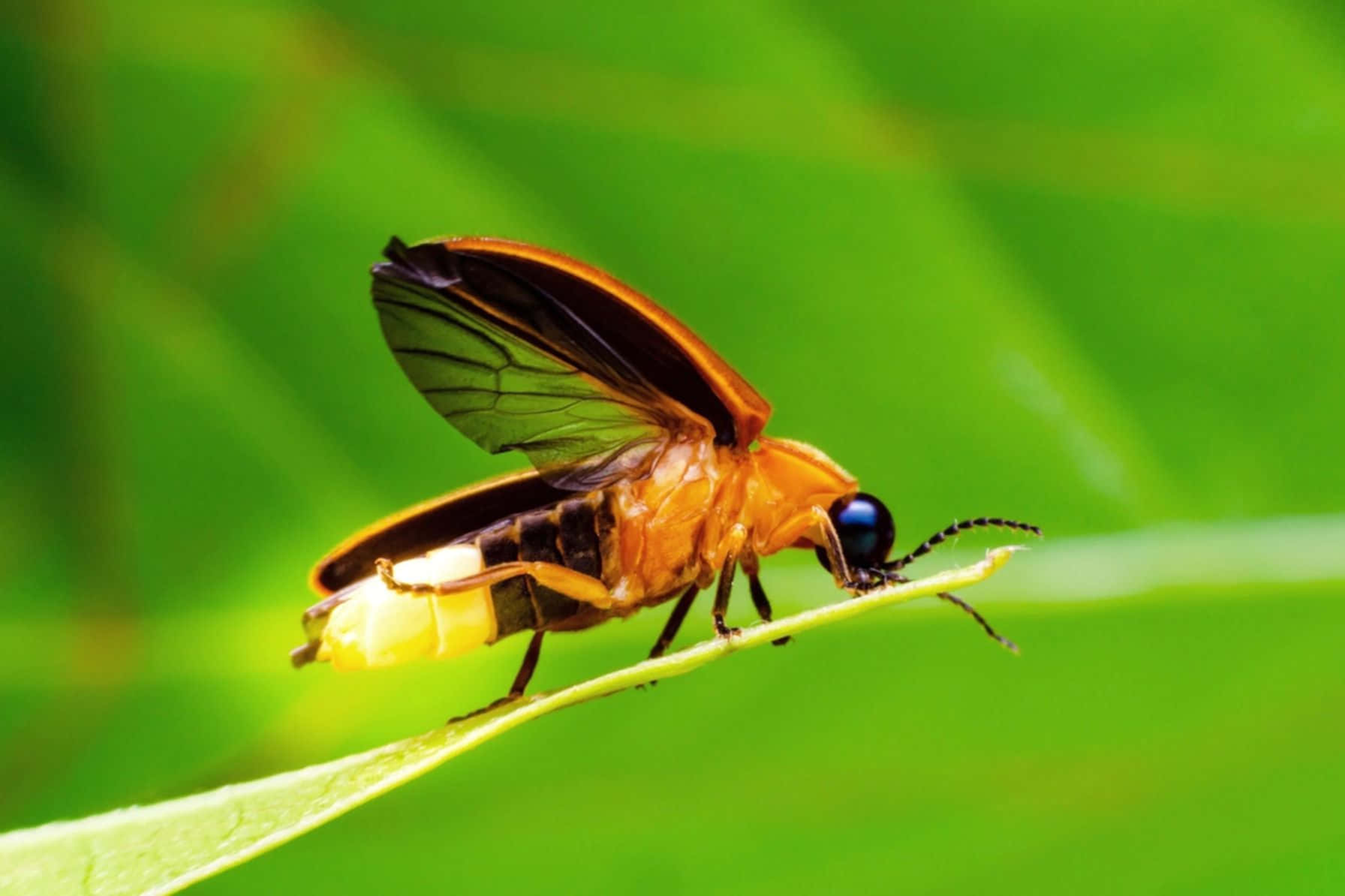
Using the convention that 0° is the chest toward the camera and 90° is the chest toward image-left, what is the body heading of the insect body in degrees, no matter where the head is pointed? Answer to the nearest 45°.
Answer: approximately 270°
